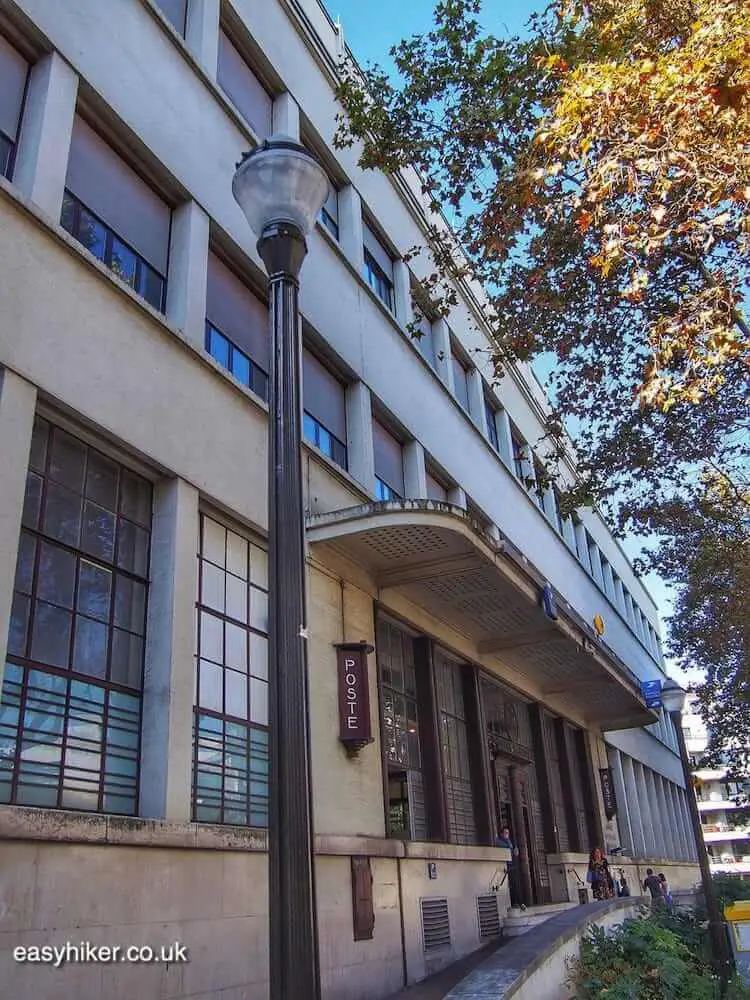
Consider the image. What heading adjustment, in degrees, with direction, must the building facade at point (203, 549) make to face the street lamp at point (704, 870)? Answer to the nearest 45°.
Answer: approximately 90° to its left

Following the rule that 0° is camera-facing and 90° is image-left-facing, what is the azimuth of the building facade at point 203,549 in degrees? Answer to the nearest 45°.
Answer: approximately 315°

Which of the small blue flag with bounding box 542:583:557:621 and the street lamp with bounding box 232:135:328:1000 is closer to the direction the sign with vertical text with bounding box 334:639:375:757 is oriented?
the street lamp

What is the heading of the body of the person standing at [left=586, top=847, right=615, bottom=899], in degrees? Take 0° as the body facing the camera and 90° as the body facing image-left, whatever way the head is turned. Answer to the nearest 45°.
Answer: approximately 0°

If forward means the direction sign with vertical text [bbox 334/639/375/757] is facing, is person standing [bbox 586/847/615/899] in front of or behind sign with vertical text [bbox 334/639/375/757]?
behind

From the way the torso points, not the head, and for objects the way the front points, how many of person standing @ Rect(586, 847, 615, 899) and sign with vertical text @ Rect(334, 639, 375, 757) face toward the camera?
2

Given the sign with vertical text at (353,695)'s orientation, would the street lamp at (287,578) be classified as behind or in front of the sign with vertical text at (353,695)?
in front

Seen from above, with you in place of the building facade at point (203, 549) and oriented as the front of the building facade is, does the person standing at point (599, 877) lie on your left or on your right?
on your left
